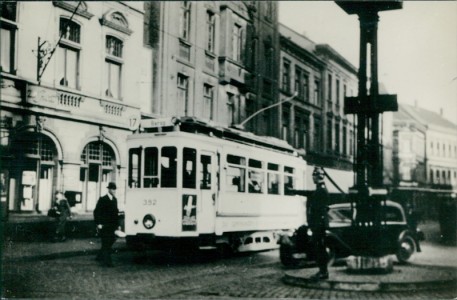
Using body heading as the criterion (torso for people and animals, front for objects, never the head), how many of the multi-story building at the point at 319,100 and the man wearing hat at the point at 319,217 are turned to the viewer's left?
1

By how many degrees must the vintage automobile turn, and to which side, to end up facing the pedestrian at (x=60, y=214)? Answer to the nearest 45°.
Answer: approximately 45° to its right

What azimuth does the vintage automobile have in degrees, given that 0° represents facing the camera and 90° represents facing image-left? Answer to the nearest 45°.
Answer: approximately 45°

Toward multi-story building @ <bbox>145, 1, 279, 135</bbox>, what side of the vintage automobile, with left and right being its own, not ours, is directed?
right

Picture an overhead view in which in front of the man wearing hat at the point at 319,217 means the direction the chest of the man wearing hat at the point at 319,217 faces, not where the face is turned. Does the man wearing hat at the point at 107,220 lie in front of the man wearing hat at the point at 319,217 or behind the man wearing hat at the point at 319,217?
in front

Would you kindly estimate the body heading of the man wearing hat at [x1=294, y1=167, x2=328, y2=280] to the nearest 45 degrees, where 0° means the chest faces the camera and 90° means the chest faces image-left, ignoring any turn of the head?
approximately 90°

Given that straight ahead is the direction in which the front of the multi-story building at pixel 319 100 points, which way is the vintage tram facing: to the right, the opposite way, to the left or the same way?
to the right

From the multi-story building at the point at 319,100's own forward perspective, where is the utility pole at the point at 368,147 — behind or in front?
in front

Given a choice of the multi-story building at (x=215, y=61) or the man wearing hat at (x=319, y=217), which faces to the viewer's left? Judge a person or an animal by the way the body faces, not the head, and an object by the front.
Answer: the man wearing hat

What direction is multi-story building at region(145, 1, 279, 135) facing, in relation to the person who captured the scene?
facing the viewer and to the right of the viewer

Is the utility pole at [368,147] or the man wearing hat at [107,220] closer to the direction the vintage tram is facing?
the man wearing hat
